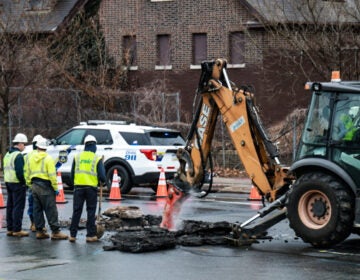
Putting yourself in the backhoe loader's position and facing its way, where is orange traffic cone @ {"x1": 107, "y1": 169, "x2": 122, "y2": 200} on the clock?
The orange traffic cone is roughly at 8 o'clock from the backhoe loader.

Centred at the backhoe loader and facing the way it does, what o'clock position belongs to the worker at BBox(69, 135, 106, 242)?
The worker is roughly at 6 o'clock from the backhoe loader.

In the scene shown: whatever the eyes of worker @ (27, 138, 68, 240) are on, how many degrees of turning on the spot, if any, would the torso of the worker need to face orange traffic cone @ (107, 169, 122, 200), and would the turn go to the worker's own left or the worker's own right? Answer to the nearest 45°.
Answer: approximately 45° to the worker's own left

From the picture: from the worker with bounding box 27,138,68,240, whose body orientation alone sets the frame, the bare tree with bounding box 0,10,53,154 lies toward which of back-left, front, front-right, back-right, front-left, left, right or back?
front-left

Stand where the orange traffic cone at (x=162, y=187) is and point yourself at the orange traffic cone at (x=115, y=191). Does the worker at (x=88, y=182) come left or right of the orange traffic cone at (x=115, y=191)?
left

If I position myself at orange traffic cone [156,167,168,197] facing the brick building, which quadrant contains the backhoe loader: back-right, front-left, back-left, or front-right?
back-right

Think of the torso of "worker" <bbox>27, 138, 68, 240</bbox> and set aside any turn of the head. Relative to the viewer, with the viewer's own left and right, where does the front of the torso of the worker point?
facing away from the viewer and to the right of the viewer

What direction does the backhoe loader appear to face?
to the viewer's right

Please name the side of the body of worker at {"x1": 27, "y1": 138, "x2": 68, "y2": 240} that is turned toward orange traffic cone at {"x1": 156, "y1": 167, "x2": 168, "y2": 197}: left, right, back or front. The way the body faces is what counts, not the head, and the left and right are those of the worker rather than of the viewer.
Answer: front
